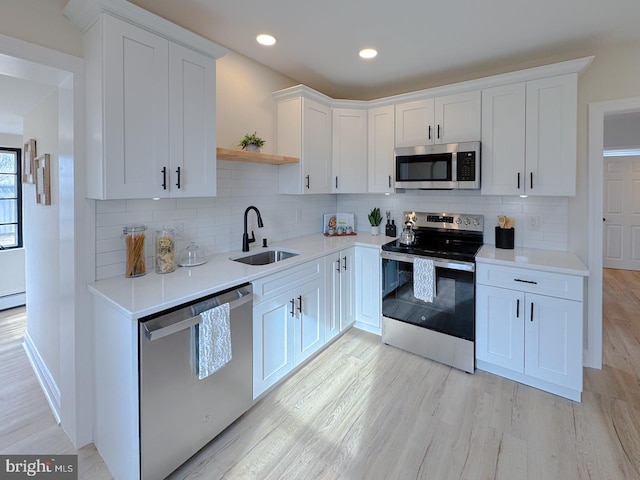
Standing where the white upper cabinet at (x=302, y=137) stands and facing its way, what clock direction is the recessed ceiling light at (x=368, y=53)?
The recessed ceiling light is roughly at 12 o'clock from the white upper cabinet.

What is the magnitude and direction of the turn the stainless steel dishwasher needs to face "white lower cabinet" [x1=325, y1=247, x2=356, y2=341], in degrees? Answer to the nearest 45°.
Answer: approximately 90° to its left

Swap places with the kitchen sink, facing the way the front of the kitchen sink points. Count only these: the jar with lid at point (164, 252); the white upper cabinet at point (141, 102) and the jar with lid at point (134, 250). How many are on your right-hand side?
3

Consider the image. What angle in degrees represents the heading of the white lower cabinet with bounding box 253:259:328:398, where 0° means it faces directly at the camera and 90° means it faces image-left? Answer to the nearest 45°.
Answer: approximately 315°
